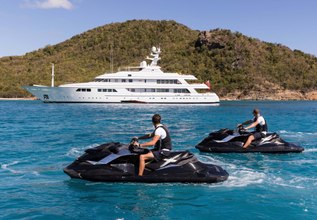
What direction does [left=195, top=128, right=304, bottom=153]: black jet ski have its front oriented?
to the viewer's left

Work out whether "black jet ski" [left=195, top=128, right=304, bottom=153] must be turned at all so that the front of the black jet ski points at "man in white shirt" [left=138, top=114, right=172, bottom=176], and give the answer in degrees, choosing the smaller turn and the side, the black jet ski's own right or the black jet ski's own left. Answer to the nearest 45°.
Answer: approximately 90° to the black jet ski's own left

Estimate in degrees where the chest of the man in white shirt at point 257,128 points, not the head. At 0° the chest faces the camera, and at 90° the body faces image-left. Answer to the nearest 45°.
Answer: approximately 90°

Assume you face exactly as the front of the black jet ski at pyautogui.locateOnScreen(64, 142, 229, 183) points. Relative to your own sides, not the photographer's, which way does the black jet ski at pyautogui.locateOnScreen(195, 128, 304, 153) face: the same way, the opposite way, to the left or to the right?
the same way

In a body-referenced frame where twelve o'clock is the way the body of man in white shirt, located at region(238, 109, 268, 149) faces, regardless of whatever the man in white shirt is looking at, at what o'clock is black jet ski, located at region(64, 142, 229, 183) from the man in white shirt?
The black jet ski is roughly at 10 o'clock from the man in white shirt.

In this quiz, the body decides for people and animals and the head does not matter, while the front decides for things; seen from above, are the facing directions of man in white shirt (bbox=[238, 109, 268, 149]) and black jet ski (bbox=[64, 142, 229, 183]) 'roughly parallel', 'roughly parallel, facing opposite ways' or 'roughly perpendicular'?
roughly parallel

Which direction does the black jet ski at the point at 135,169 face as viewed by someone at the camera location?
facing to the left of the viewer

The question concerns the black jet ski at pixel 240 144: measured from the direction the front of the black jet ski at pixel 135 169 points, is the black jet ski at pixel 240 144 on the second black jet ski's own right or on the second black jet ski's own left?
on the second black jet ski's own right

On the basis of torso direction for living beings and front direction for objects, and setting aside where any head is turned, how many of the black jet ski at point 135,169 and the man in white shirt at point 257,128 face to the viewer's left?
2
